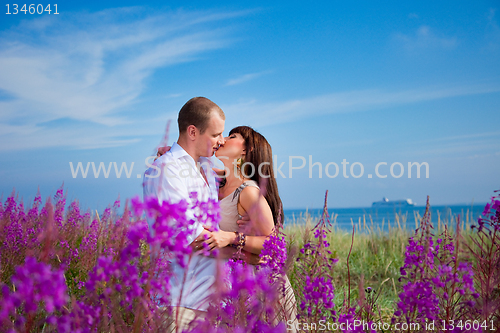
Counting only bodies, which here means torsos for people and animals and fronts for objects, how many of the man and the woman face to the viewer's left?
1

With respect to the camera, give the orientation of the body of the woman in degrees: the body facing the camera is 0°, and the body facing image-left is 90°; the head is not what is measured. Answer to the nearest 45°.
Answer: approximately 90°

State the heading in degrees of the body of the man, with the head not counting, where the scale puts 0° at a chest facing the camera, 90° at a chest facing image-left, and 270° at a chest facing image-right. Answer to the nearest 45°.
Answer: approximately 315°
